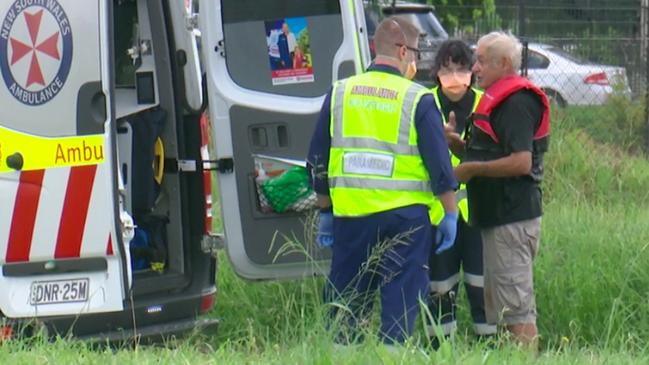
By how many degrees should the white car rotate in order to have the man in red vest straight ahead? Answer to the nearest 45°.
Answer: approximately 135° to its left

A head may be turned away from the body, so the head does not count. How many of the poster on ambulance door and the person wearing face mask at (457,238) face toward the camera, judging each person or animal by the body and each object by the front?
2

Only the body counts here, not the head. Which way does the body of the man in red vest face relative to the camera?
to the viewer's left

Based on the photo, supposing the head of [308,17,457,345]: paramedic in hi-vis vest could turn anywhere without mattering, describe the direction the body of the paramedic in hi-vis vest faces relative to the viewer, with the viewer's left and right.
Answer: facing away from the viewer and to the right of the viewer

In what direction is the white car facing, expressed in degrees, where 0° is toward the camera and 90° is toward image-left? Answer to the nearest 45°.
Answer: approximately 135°

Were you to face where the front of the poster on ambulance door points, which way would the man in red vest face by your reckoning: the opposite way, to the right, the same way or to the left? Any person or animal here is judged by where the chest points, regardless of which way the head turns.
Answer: to the right

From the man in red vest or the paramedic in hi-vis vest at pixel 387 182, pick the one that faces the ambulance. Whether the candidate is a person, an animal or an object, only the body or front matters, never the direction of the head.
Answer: the man in red vest

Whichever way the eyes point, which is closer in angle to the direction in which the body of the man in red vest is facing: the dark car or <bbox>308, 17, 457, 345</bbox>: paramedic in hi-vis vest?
the paramedic in hi-vis vest

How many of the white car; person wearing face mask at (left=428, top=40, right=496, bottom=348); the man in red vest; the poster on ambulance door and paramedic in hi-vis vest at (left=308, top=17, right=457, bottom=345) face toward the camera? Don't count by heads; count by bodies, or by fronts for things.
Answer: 2

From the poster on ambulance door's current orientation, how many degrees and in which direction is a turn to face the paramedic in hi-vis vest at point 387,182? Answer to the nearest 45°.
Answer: approximately 45° to its left

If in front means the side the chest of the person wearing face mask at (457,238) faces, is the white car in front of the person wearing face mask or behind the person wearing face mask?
behind
